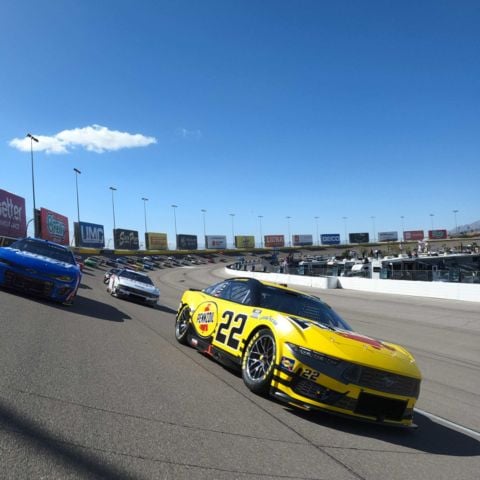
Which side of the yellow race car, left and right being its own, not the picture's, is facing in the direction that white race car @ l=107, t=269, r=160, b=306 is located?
back

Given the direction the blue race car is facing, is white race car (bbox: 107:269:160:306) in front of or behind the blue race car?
behind

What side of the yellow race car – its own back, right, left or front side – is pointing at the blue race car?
back

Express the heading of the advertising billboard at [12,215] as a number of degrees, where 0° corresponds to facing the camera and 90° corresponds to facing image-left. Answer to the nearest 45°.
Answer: approximately 315°

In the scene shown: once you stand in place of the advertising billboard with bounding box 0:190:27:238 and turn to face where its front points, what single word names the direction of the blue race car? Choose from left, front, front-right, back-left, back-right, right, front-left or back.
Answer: front-right

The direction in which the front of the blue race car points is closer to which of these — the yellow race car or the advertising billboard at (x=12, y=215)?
the yellow race car

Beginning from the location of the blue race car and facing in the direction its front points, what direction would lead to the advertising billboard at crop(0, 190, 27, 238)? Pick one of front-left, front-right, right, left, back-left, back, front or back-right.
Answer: back
